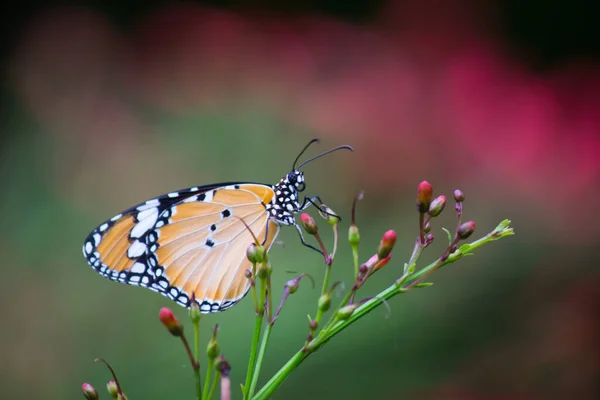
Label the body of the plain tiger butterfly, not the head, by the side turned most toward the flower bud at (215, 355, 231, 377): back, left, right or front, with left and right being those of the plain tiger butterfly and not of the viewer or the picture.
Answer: right

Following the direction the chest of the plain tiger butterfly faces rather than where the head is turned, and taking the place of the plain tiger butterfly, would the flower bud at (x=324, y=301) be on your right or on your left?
on your right

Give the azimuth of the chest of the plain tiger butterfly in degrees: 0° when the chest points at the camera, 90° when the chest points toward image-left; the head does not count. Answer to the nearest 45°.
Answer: approximately 270°

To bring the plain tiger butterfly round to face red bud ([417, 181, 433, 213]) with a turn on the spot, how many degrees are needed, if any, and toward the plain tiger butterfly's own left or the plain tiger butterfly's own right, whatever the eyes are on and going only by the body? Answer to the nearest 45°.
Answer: approximately 45° to the plain tiger butterfly's own right

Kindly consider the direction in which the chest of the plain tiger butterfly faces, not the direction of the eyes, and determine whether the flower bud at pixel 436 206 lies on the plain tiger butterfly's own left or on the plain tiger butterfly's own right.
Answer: on the plain tiger butterfly's own right

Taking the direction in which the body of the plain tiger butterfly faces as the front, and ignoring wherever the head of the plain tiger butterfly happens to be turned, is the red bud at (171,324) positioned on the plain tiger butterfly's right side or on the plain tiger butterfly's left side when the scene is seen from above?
on the plain tiger butterfly's right side
